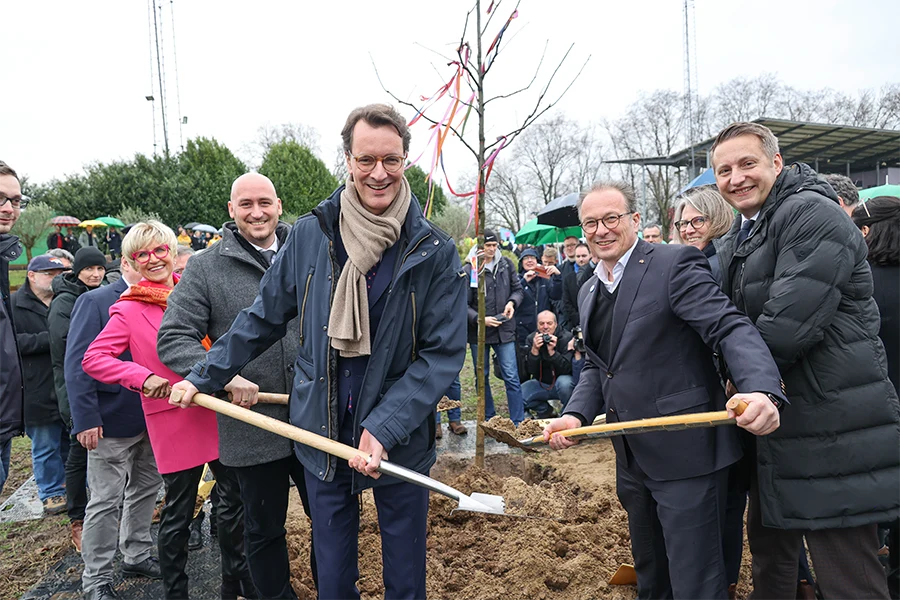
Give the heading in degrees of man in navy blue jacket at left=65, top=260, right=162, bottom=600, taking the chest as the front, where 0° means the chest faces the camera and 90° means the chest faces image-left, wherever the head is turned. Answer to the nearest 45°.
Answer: approximately 315°

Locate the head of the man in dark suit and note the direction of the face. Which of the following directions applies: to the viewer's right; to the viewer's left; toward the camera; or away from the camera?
toward the camera

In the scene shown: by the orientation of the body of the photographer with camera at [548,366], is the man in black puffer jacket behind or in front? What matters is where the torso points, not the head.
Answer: in front

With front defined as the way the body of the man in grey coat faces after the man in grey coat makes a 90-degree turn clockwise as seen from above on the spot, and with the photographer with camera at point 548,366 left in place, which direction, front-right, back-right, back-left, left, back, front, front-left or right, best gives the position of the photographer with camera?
back

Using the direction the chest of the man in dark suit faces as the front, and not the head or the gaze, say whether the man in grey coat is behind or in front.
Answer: in front

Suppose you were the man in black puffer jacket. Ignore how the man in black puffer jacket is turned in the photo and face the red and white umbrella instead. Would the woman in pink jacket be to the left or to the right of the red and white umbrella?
left

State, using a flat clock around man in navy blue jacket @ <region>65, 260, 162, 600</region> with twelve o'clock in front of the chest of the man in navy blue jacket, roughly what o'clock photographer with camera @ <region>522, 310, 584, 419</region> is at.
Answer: The photographer with camera is roughly at 10 o'clock from the man in navy blue jacket.

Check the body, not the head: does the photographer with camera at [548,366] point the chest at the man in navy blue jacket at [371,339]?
yes

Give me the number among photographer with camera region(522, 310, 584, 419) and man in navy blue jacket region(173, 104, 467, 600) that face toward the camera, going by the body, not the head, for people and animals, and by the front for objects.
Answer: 2

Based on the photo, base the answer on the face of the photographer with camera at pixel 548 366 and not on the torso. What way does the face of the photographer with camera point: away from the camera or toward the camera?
toward the camera

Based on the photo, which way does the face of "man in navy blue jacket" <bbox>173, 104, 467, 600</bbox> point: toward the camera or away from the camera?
toward the camera

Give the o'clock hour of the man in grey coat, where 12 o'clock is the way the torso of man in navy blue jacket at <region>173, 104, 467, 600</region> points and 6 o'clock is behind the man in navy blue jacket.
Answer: The man in grey coat is roughly at 5 o'clock from the man in navy blue jacket.

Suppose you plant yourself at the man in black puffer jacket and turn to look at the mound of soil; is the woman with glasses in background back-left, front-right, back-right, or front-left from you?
front-right

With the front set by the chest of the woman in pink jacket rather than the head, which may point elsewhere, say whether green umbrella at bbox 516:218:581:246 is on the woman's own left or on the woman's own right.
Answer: on the woman's own left

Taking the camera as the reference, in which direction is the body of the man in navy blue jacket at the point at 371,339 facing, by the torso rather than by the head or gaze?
toward the camera

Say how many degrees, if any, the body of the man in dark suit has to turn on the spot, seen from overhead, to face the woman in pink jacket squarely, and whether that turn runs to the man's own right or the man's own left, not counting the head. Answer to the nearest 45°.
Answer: approximately 45° to the man's own right

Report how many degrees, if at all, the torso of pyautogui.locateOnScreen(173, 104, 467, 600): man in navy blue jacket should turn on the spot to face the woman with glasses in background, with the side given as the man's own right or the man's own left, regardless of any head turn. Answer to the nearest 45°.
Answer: approximately 90° to the man's own left

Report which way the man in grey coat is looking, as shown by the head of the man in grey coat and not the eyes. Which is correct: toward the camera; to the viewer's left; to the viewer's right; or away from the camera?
toward the camera
